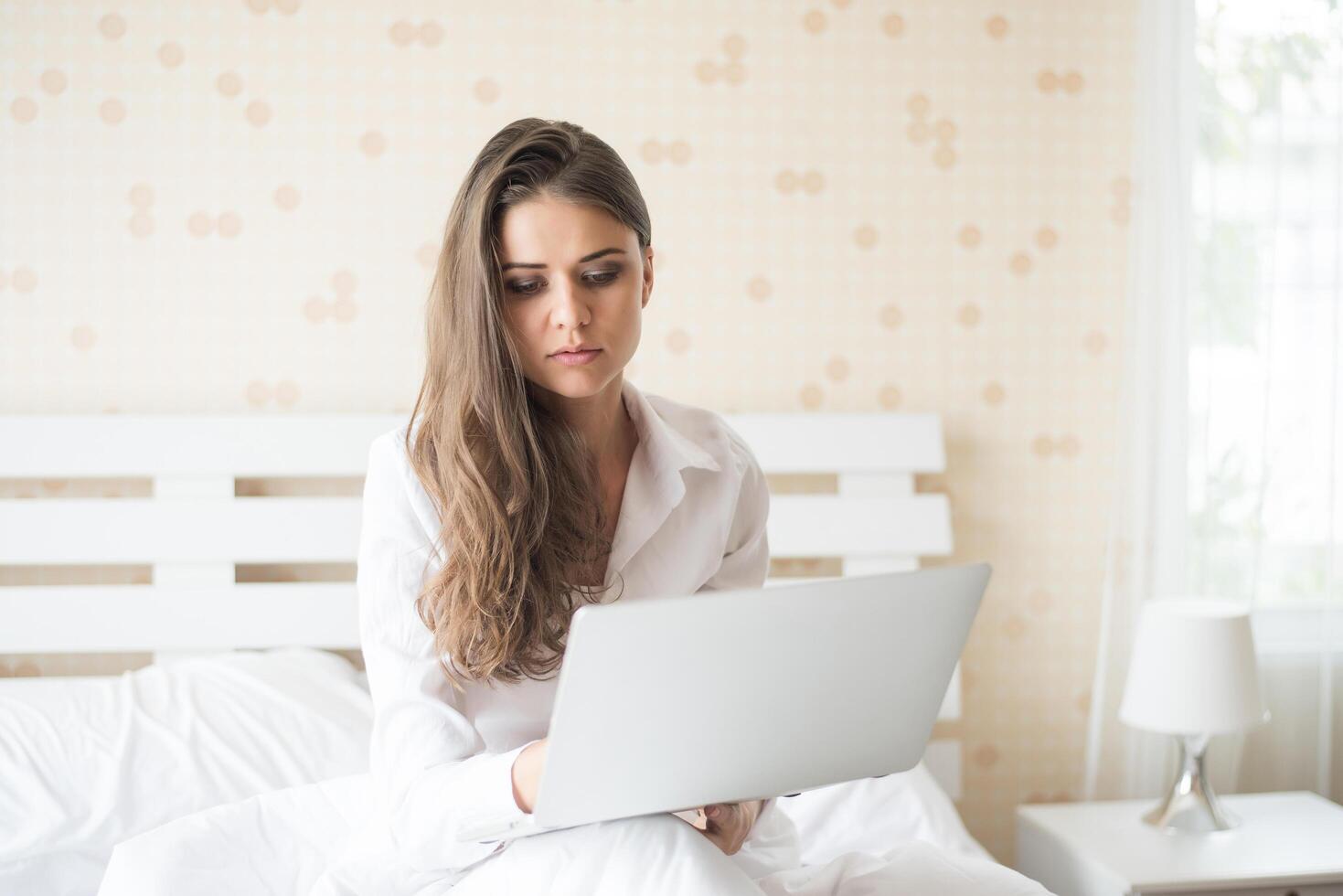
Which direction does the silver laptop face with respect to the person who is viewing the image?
facing away from the viewer and to the left of the viewer

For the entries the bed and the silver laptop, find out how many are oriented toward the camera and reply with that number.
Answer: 1

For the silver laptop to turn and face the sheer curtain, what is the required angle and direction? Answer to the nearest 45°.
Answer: approximately 90° to its right

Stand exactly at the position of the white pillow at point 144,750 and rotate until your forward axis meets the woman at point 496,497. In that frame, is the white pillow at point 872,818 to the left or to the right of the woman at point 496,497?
left

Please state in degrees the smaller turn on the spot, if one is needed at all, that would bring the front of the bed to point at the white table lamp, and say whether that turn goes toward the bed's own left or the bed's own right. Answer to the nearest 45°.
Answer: approximately 90° to the bed's own left

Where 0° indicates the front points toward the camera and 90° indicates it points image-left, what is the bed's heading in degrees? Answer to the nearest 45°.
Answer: approximately 0°

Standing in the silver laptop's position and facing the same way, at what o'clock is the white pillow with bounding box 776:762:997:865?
The white pillow is roughly at 2 o'clock from the silver laptop.
